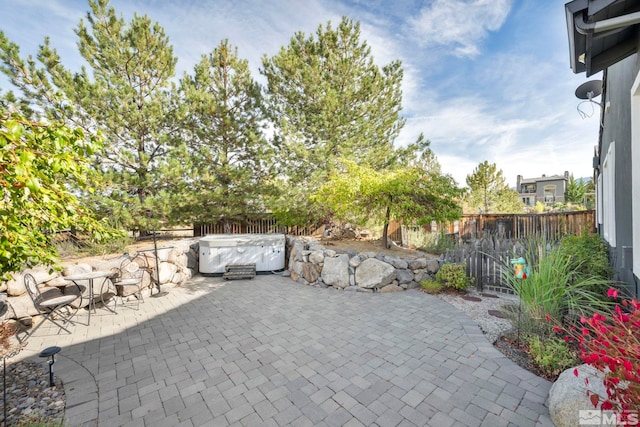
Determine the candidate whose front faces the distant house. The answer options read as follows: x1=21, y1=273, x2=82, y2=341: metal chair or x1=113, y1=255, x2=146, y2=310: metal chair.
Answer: x1=21, y1=273, x2=82, y2=341: metal chair

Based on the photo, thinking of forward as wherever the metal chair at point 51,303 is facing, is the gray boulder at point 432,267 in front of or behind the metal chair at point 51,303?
in front

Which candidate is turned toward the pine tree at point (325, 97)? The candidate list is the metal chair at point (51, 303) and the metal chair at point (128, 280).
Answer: the metal chair at point (51, 303)

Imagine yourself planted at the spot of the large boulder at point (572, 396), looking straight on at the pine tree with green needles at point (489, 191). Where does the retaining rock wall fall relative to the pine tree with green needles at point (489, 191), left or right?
left

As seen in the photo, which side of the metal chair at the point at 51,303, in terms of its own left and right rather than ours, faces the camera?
right

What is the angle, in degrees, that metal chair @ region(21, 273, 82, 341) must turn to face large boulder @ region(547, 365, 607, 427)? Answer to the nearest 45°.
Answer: approximately 45° to its right

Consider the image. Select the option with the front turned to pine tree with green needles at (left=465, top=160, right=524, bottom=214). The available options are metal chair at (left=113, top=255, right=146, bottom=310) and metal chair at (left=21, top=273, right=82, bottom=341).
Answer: metal chair at (left=21, top=273, right=82, bottom=341)

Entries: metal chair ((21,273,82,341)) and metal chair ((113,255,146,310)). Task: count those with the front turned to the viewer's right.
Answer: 1

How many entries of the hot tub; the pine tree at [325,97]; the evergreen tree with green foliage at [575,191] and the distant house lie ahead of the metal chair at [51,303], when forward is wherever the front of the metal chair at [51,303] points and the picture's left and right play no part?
4

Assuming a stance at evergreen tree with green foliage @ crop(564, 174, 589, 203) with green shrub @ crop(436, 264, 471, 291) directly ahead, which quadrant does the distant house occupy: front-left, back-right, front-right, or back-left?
back-right

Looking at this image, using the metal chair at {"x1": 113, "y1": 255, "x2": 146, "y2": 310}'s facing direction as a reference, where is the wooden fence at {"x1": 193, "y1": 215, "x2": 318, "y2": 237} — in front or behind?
behind

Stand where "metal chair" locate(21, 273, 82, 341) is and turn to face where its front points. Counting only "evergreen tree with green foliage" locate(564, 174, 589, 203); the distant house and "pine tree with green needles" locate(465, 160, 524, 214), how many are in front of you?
3

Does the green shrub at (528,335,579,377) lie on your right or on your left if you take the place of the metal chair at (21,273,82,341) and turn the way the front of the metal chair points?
on your right

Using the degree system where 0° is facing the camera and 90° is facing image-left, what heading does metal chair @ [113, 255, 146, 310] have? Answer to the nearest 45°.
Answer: approximately 45°
